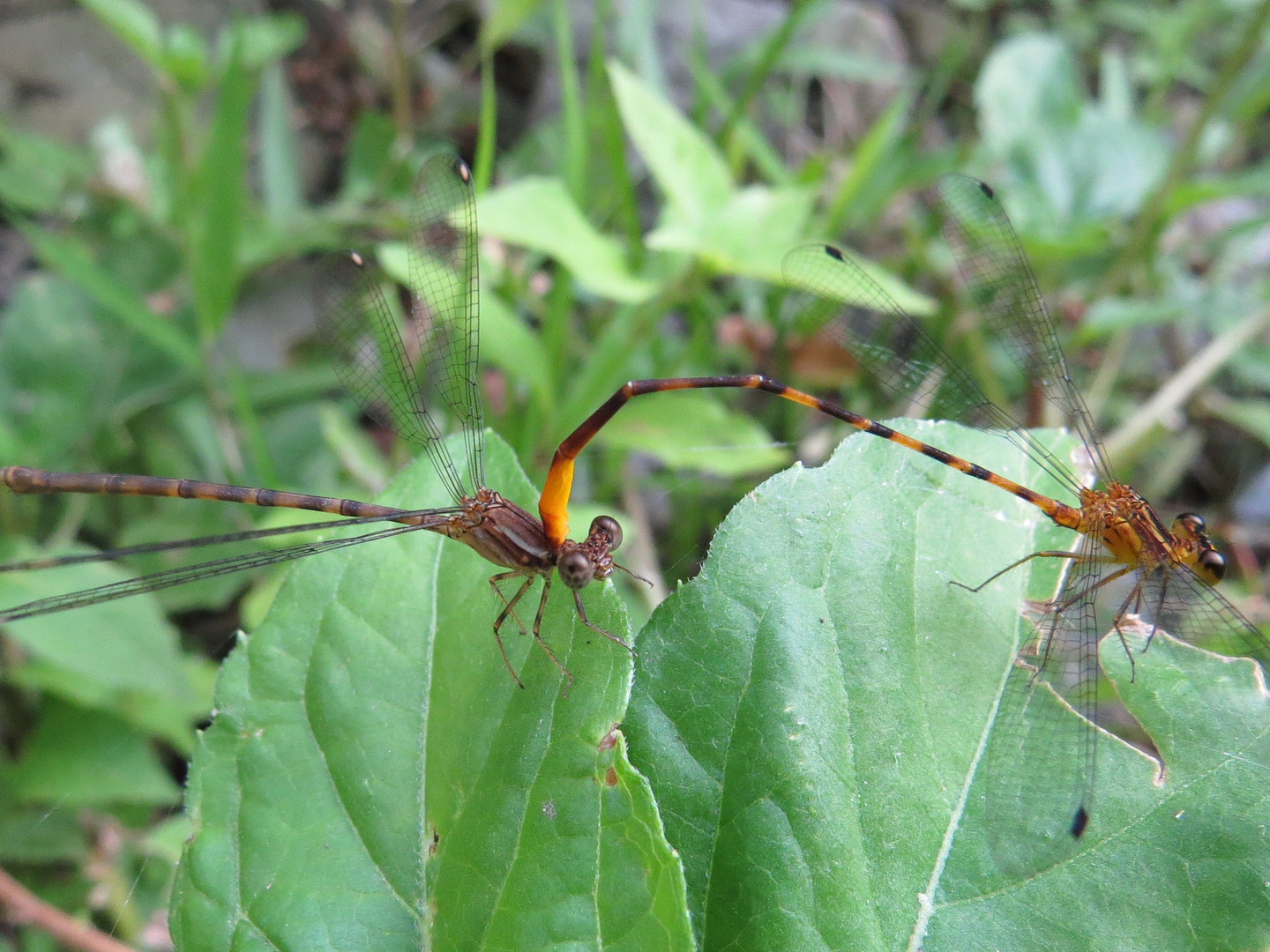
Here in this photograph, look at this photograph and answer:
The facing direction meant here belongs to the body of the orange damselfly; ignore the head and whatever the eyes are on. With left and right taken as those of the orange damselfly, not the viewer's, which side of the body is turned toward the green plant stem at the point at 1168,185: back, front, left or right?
left

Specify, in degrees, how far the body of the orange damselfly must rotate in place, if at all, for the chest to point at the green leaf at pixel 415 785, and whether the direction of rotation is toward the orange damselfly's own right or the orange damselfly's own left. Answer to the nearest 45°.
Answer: approximately 135° to the orange damselfly's own right

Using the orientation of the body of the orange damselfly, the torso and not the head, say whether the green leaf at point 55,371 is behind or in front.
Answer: behind

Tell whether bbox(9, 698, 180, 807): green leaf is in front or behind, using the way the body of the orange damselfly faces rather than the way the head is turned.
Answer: behind

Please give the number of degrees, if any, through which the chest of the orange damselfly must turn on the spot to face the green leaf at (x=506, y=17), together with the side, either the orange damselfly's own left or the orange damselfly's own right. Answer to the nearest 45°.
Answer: approximately 135° to the orange damselfly's own left

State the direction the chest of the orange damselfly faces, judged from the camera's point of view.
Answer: to the viewer's right

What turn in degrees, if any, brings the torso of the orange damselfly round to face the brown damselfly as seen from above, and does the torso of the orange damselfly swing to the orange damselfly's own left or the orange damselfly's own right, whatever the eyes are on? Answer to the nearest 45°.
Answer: approximately 180°
